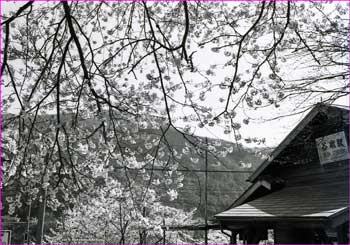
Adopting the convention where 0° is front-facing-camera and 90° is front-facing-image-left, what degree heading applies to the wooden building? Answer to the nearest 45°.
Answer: approximately 0°
